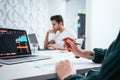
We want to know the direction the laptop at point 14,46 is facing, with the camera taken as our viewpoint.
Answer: facing the viewer and to the right of the viewer

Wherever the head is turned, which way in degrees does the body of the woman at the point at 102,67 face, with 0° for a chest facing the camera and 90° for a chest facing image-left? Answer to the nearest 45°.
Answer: approximately 90°

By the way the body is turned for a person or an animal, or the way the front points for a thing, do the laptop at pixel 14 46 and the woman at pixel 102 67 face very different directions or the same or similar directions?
very different directions

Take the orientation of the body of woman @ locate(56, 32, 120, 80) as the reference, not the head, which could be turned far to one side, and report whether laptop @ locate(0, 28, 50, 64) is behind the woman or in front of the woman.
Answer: in front

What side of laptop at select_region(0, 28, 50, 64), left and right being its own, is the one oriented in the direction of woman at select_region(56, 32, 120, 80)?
front
